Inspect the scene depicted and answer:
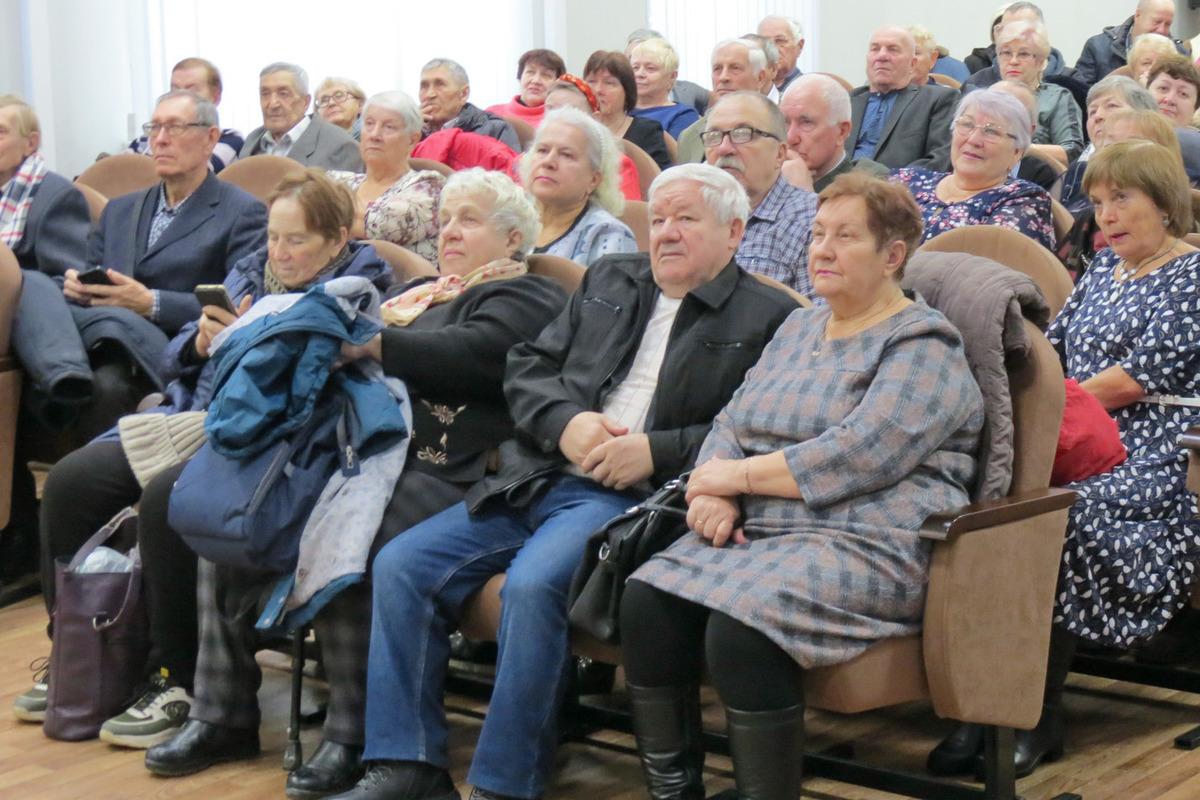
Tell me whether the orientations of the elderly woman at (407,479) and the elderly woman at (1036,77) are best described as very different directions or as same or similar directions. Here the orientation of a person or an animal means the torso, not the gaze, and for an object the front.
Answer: same or similar directions

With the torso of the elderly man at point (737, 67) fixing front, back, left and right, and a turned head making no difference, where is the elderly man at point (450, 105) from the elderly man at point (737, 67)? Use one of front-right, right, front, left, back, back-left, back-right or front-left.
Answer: front-right

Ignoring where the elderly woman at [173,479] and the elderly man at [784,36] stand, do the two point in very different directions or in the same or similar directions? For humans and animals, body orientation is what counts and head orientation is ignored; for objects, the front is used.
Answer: same or similar directions

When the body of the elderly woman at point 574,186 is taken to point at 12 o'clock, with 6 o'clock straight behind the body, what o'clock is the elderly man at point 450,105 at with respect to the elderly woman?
The elderly man is roughly at 4 o'clock from the elderly woman.

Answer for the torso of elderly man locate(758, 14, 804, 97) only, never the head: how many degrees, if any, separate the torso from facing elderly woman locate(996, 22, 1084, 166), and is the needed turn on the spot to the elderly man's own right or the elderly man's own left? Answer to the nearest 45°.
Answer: approximately 90° to the elderly man's own left

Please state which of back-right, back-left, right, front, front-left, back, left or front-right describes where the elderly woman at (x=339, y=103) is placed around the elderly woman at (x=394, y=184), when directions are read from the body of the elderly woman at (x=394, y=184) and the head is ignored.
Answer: back-right

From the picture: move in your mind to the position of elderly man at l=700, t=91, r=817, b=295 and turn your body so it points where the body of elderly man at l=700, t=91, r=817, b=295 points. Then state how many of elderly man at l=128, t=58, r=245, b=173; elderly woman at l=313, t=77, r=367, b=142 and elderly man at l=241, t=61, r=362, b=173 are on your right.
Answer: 3

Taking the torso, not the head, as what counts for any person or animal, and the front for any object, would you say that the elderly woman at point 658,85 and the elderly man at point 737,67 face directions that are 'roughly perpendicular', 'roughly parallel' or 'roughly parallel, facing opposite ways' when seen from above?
roughly parallel

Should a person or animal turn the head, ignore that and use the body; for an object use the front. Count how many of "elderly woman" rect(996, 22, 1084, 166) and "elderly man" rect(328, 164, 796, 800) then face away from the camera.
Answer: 0

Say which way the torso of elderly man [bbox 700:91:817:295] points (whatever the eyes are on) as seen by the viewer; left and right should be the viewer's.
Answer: facing the viewer and to the left of the viewer

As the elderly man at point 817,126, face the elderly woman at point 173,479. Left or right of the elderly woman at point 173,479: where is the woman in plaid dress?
left

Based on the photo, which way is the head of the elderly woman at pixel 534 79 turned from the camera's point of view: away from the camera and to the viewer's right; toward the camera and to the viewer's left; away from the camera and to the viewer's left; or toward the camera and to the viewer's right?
toward the camera and to the viewer's left

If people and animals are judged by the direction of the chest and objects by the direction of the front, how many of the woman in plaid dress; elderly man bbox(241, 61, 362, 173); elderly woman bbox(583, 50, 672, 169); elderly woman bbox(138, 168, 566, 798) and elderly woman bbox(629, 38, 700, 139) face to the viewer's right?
0

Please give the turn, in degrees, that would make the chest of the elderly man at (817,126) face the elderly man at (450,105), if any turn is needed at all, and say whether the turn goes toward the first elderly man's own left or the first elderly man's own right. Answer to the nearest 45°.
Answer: approximately 90° to the first elderly man's own right

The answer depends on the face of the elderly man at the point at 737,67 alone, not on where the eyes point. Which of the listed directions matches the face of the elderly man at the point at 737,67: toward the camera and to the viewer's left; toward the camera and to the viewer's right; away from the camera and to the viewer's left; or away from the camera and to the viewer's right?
toward the camera and to the viewer's left

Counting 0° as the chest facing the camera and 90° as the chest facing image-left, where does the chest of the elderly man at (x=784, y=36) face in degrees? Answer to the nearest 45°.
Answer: approximately 45°
